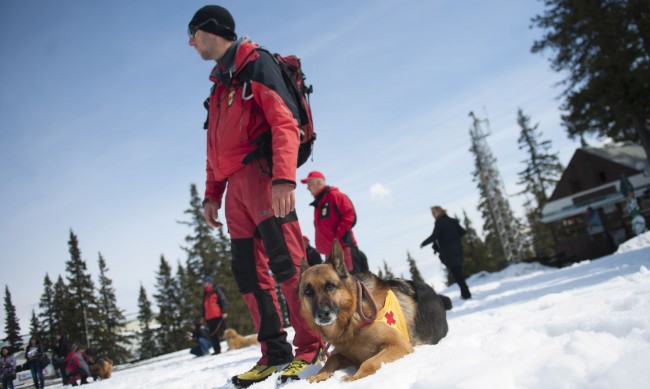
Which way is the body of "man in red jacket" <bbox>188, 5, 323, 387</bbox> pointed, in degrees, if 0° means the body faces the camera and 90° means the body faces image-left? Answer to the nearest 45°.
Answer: approximately 45°

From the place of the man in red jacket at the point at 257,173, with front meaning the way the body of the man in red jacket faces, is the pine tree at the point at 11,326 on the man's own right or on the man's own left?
on the man's own right

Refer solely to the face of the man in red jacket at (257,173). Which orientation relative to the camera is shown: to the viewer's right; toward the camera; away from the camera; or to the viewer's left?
to the viewer's left

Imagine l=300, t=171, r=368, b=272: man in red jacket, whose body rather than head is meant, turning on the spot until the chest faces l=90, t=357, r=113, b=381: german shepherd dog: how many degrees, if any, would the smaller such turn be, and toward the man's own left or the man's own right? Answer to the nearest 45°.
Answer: approximately 45° to the man's own right

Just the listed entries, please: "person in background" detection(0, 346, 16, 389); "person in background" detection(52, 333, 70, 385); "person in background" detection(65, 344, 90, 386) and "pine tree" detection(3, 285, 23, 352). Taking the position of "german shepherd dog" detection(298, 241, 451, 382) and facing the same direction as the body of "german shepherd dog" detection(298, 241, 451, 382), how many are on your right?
4

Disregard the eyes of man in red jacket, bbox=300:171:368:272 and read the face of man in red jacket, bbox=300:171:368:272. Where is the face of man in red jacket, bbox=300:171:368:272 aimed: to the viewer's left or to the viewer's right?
to the viewer's left

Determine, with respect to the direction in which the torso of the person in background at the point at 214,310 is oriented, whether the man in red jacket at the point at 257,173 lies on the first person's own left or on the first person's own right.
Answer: on the first person's own left

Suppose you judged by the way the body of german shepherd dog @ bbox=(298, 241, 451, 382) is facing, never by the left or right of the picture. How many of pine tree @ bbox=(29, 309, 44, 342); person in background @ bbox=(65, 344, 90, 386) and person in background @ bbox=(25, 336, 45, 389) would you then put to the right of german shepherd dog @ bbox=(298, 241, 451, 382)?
3

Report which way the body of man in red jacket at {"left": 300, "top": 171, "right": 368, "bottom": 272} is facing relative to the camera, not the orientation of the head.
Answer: to the viewer's left

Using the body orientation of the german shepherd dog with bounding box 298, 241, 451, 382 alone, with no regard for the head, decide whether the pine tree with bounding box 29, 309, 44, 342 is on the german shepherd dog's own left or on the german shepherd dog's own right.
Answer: on the german shepherd dog's own right
